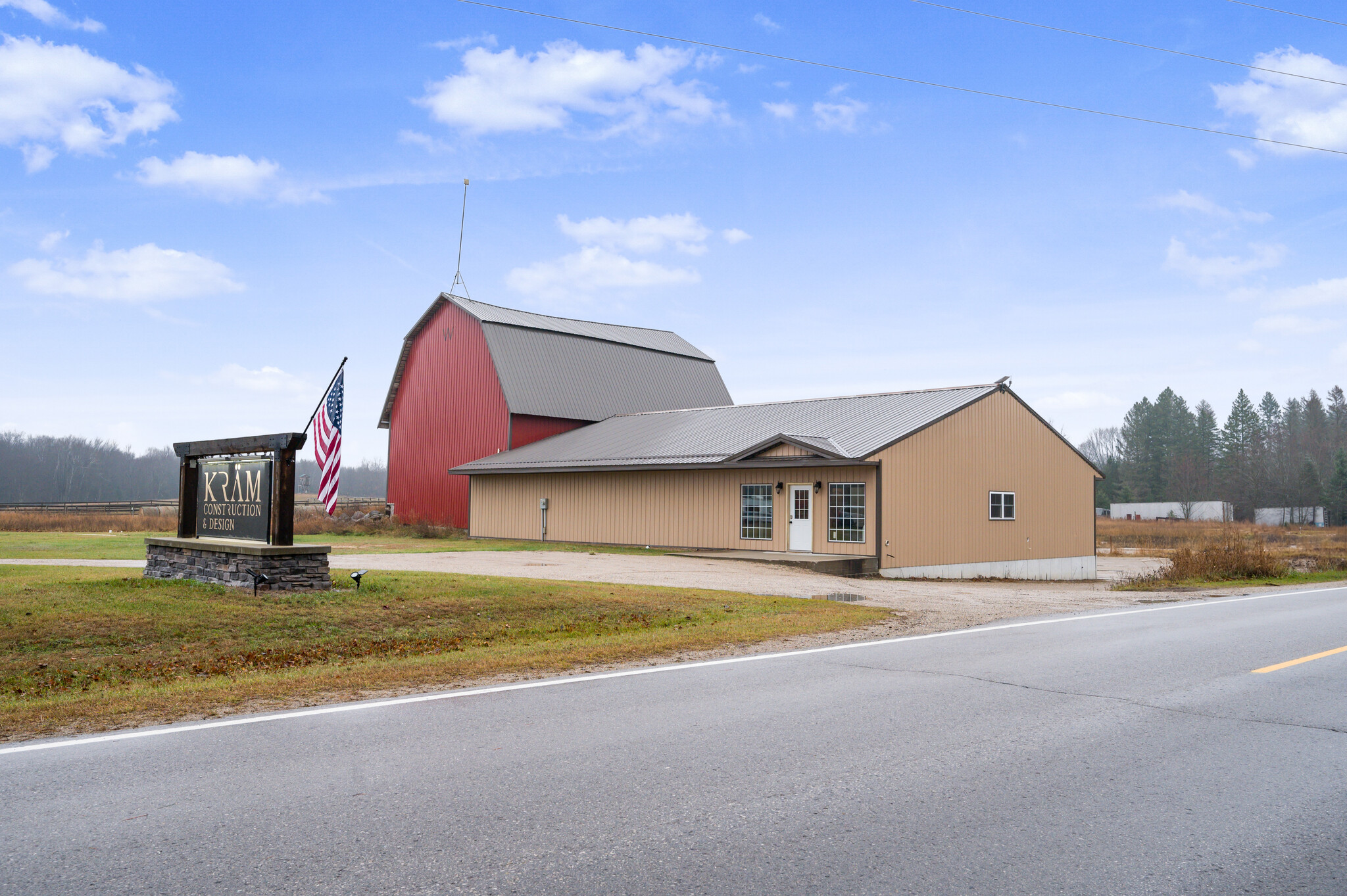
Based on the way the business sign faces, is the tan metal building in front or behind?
behind

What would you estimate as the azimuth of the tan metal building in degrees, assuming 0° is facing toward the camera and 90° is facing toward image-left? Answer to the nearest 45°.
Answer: approximately 45°

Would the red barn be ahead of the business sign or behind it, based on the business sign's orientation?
behind

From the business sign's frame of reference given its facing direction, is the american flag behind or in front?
behind

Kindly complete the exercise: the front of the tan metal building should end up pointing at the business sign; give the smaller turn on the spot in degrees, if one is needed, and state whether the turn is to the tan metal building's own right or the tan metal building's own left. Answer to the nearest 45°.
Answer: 0° — it already faces it

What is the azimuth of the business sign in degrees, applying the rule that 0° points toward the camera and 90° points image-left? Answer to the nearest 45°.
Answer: approximately 45°

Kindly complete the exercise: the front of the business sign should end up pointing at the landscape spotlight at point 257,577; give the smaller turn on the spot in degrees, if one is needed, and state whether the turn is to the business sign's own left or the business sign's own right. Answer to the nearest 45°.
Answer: approximately 45° to the business sign's own left

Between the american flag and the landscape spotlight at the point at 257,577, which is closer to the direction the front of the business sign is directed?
the landscape spotlight
